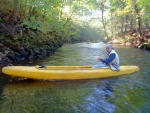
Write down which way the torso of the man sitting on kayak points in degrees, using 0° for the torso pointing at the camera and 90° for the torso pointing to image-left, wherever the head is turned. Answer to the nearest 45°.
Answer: approximately 90°

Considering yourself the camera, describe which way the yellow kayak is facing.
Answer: facing to the left of the viewer
